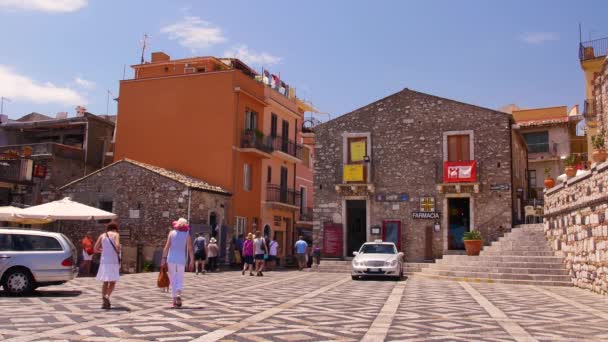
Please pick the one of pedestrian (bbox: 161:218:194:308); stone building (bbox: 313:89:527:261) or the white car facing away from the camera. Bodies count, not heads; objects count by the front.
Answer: the pedestrian

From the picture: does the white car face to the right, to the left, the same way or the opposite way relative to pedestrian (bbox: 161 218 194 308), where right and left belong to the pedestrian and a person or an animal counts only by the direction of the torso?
the opposite way

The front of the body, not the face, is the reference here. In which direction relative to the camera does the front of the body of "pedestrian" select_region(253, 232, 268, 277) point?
away from the camera

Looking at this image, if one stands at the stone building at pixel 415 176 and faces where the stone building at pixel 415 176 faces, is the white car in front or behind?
in front

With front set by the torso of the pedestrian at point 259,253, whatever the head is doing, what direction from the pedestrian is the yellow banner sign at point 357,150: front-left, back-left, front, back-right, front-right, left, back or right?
front-right

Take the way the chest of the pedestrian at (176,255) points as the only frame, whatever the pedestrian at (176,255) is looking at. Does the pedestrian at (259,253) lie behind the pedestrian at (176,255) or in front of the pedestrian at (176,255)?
in front

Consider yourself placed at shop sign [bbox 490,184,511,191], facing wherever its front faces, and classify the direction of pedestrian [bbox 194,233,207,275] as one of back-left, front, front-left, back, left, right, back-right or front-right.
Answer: front-right

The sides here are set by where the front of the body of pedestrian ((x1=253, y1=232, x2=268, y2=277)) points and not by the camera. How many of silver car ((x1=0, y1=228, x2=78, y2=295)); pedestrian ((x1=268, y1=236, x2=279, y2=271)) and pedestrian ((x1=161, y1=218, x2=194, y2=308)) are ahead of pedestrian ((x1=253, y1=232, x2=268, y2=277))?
1

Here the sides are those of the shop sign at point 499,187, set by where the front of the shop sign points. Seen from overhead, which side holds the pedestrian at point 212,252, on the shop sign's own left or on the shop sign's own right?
on the shop sign's own right
